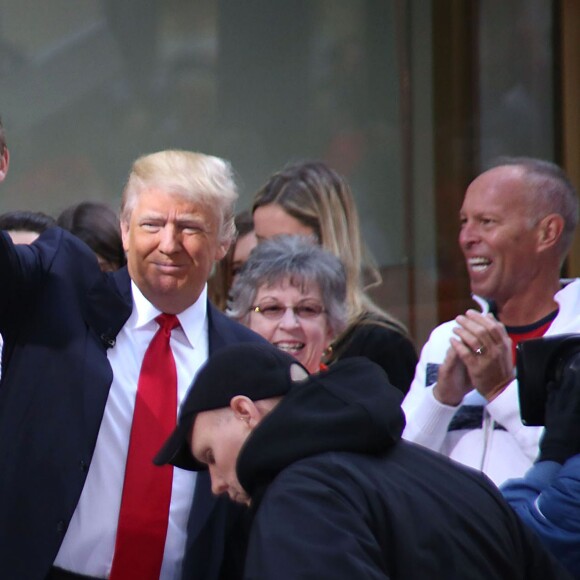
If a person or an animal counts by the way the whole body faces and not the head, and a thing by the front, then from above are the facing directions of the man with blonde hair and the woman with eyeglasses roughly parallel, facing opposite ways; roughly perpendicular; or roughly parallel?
roughly parallel

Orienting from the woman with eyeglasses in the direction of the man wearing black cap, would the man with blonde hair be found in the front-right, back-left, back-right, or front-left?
front-right

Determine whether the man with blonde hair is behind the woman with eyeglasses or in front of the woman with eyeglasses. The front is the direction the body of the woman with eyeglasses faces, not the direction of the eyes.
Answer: in front

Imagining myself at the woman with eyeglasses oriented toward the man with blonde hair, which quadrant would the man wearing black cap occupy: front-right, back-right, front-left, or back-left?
front-left

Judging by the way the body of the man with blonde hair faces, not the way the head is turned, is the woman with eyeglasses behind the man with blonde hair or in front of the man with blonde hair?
behind

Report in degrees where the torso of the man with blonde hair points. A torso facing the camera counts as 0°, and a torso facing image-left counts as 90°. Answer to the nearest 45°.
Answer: approximately 0°

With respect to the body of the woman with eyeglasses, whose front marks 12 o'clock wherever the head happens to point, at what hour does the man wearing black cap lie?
The man wearing black cap is roughly at 12 o'clock from the woman with eyeglasses.

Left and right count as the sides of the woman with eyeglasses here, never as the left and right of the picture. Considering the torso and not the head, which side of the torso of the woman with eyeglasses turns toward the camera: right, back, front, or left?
front

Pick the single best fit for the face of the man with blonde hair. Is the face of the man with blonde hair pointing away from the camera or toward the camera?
toward the camera

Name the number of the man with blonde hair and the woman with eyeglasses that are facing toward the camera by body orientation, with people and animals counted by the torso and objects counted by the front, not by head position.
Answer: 2

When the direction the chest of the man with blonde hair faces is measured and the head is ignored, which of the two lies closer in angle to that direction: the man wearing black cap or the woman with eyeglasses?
the man wearing black cap
